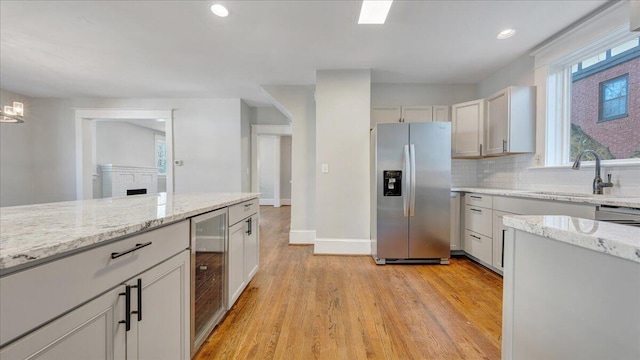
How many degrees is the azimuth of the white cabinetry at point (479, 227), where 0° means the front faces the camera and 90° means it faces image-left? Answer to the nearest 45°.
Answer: approximately 45°

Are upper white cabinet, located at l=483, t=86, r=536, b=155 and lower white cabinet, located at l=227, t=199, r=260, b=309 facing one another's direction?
yes

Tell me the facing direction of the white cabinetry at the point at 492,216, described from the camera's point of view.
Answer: facing the viewer and to the left of the viewer

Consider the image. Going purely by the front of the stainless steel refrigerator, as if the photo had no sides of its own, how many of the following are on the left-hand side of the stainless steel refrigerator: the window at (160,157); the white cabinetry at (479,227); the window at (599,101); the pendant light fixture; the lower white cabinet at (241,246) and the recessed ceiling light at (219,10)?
2

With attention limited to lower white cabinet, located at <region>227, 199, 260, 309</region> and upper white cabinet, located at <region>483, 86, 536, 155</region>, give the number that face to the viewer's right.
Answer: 1

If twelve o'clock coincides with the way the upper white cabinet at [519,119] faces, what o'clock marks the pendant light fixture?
The pendant light fixture is roughly at 12 o'clock from the upper white cabinet.

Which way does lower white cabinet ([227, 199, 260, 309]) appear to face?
to the viewer's right

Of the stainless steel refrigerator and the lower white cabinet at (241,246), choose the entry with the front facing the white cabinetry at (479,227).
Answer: the lower white cabinet

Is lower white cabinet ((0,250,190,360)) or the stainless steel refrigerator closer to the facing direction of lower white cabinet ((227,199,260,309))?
the stainless steel refrigerator

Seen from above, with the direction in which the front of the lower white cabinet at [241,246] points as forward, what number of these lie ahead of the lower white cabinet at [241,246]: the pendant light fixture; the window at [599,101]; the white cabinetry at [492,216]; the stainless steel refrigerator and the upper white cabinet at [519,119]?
4

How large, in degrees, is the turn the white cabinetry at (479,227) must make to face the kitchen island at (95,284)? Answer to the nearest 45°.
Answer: approximately 45° to its left

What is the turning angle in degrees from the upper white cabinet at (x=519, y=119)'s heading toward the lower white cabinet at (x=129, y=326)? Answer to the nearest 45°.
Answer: approximately 45° to its left

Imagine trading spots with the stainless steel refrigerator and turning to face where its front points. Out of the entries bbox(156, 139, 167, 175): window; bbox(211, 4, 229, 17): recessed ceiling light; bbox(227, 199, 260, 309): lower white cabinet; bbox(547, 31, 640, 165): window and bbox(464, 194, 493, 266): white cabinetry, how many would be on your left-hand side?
2

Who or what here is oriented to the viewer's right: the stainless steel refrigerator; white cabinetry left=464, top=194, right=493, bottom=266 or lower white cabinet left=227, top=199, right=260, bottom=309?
the lower white cabinet

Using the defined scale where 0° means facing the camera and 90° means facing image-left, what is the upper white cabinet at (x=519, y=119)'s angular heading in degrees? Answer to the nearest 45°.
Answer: approximately 45°

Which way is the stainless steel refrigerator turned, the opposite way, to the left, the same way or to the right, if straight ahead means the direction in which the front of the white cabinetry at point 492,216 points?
to the left

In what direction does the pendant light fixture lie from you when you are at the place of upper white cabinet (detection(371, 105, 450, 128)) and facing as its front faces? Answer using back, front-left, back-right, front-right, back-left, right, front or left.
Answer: front-right
